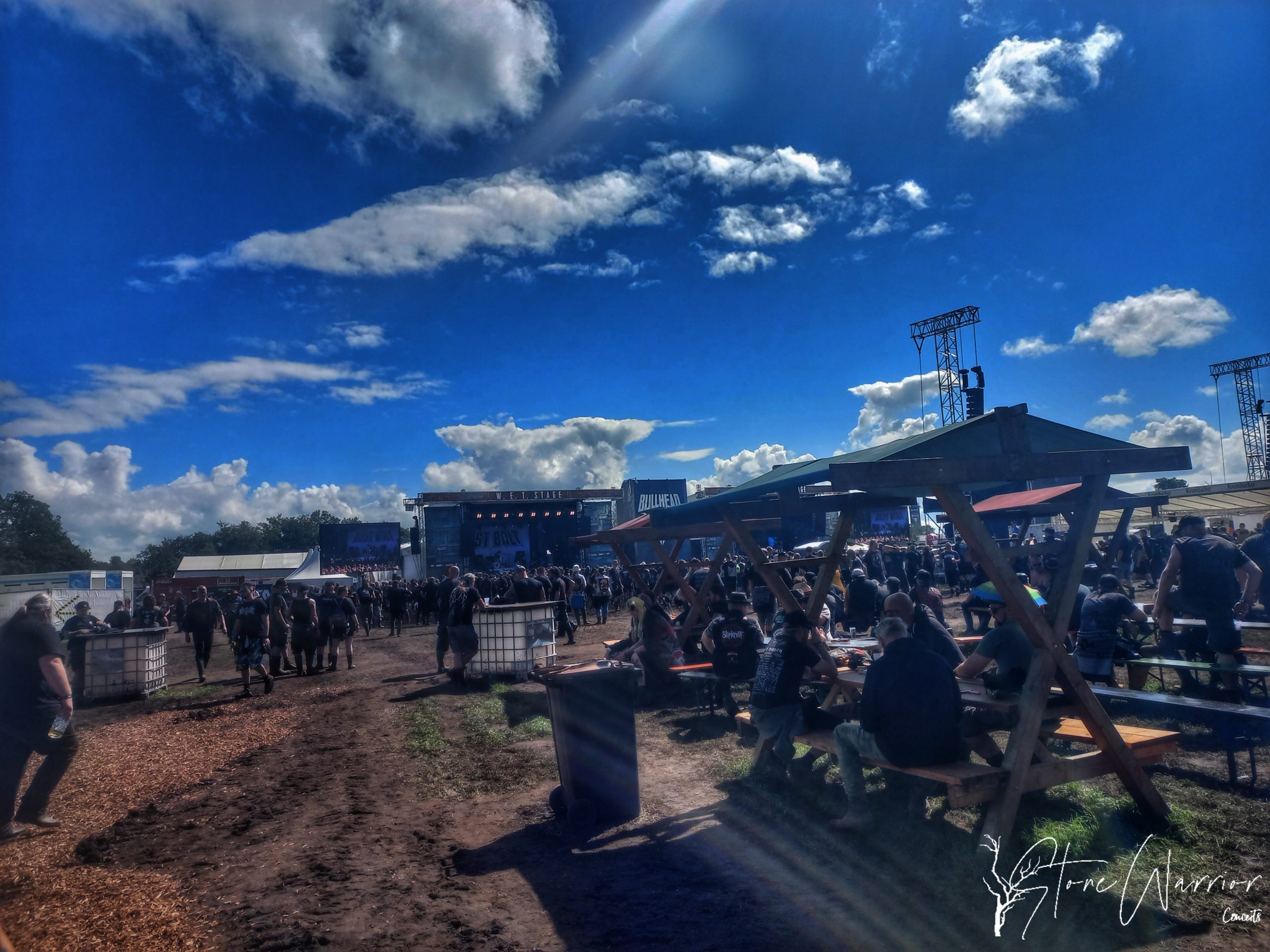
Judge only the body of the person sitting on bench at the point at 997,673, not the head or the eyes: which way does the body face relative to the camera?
to the viewer's left

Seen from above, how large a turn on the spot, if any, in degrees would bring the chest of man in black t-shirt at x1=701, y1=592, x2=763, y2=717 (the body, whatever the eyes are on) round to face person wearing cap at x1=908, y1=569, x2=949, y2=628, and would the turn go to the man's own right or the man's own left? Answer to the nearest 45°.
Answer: approximately 45° to the man's own right

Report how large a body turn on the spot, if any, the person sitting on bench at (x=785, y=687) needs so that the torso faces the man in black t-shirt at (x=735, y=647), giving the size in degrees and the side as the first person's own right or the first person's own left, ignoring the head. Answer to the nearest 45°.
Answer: approximately 45° to the first person's own left

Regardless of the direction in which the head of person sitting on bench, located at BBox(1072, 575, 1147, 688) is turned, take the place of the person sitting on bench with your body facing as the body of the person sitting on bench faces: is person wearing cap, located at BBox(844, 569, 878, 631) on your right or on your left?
on your left

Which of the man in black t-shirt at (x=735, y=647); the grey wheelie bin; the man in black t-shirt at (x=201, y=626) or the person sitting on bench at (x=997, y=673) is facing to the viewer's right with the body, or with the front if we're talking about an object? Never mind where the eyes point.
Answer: the grey wheelie bin

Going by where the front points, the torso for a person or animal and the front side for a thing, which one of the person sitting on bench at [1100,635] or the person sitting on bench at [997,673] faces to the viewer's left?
the person sitting on bench at [997,673]

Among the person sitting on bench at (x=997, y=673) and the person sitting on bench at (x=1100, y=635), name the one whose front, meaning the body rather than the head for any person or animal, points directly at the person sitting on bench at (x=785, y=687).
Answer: the person sitting on bench at (x=997, y=673)

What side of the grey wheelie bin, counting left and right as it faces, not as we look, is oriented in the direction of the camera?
right

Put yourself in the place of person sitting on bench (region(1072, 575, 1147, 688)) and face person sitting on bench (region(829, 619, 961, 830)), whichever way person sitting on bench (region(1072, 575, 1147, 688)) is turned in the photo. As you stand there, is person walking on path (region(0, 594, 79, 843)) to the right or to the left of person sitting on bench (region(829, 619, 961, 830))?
right

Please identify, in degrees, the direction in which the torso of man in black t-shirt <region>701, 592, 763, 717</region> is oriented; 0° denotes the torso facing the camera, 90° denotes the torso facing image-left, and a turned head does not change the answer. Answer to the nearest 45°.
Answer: approximately 180°
